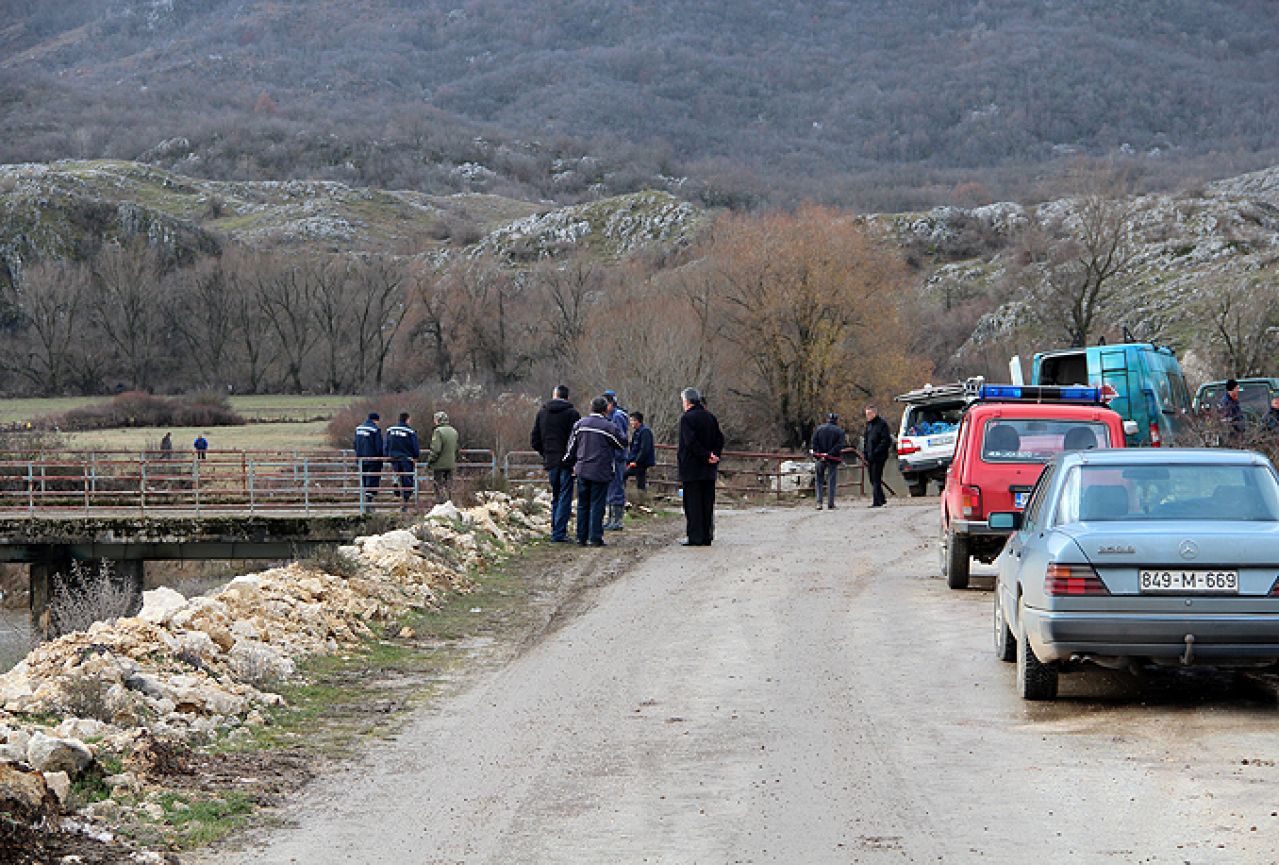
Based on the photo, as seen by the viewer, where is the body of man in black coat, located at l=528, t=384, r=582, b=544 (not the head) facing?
away from the camera

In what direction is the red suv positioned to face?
away from the camera

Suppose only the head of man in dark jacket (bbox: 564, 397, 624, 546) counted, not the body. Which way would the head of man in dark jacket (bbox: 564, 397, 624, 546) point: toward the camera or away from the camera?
away from the camera

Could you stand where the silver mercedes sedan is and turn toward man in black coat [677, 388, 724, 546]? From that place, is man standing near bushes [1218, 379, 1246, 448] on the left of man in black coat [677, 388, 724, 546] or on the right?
right

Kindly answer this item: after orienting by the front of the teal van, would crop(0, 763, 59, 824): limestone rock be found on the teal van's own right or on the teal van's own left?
on the teal van's own left

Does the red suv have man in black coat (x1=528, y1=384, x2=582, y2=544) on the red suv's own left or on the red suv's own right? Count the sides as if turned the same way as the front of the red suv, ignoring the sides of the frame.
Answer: on the red suv's own left

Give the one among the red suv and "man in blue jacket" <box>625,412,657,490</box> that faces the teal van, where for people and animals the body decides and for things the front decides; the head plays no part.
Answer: the red suv

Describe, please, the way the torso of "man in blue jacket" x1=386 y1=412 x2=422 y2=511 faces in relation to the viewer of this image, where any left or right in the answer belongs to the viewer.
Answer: facing away from the viewer

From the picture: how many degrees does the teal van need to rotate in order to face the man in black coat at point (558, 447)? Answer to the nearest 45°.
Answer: approximately 90° to its left

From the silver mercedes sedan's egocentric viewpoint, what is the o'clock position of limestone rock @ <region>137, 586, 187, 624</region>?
The limestone rock is roughly at 9 o'clock from the silver mercedes sedan.

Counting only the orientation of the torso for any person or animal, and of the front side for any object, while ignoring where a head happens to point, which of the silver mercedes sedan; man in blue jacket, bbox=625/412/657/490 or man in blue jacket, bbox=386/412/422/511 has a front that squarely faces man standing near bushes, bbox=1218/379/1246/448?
the silver mercedes sedan

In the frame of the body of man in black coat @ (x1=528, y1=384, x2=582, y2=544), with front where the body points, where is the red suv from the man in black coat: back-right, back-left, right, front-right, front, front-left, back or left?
back-right

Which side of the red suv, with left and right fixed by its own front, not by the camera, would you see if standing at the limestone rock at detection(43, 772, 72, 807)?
back

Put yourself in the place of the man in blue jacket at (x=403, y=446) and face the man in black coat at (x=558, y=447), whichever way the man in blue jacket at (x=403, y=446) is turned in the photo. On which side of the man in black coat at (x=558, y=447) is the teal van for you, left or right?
left

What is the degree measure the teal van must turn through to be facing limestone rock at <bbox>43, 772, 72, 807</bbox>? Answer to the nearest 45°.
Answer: approximately 135° to its left

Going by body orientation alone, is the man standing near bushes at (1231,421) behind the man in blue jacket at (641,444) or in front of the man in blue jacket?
behind
